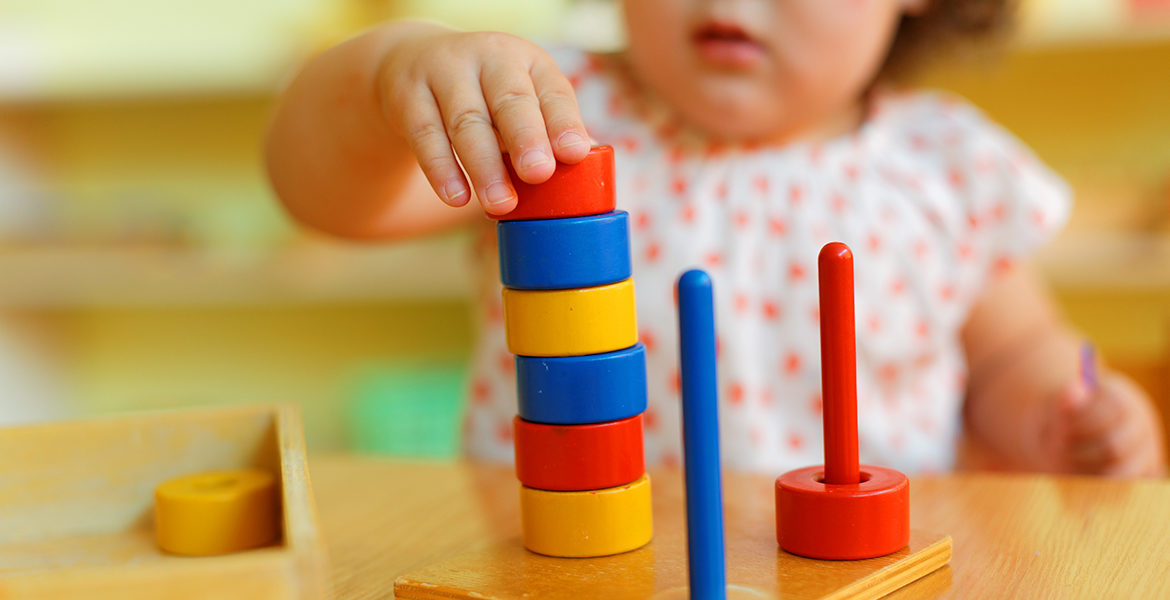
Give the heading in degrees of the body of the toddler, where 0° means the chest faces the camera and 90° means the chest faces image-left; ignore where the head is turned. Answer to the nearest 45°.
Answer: approximately 0°

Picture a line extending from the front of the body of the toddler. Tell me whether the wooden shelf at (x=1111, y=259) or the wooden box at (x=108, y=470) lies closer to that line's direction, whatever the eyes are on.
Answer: the wooden box

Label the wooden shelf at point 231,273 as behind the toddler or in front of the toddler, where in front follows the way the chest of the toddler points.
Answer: behind

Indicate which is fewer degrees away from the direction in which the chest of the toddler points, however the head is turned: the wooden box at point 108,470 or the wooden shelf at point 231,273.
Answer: the wooden box

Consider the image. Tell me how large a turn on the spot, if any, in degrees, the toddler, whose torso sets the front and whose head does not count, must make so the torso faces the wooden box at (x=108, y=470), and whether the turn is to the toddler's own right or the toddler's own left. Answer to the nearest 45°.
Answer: approximately 45° to the toddler's own right
